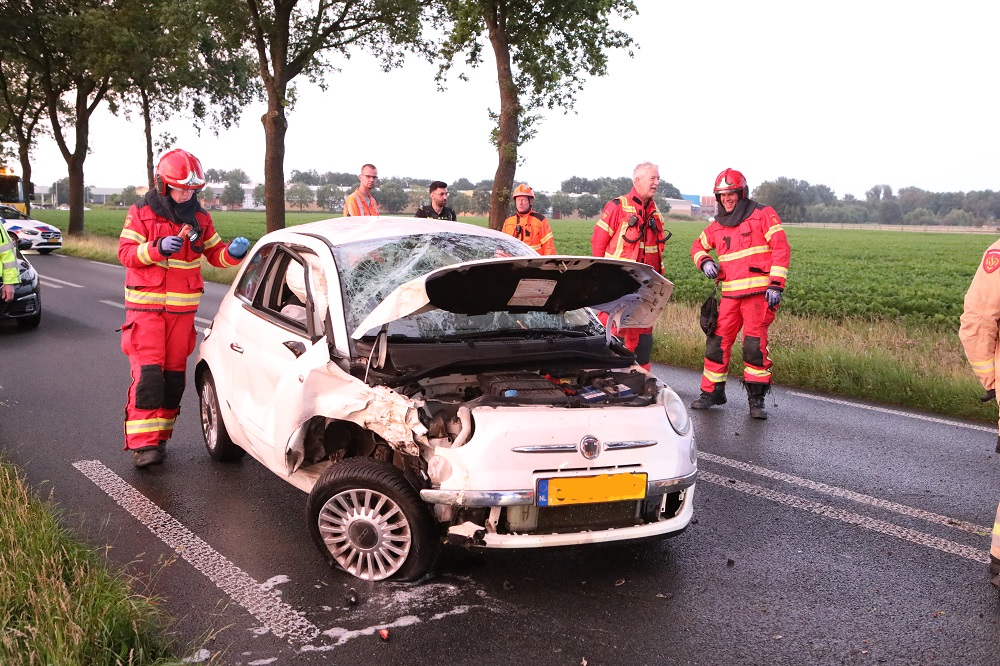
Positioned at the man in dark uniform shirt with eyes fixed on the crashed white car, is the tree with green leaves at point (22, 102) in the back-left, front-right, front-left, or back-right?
back-right

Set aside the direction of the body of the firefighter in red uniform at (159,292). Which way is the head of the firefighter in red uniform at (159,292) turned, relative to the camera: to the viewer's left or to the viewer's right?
to the viewer's right

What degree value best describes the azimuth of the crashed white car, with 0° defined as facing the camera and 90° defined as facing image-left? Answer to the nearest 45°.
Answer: approximately 315°

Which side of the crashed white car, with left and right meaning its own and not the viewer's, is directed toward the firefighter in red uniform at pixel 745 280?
left

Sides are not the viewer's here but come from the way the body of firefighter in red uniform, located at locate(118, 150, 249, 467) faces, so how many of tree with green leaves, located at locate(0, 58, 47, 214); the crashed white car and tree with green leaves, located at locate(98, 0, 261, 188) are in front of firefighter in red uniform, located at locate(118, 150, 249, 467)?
1

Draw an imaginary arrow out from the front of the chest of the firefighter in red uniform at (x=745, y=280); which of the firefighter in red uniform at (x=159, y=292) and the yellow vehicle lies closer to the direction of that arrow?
the firefighter in red uniform

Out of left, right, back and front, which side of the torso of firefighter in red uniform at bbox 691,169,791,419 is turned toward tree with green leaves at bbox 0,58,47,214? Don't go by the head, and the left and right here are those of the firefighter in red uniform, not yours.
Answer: right

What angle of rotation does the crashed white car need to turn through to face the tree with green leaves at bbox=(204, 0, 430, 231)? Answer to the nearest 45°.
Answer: approximately 135° to its left

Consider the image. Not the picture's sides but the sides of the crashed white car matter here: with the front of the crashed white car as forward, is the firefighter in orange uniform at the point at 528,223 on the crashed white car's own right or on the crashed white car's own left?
on the crashed white car's own left

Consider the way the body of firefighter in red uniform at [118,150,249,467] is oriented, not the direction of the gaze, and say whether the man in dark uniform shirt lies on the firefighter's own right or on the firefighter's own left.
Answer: on the firefighter's own left

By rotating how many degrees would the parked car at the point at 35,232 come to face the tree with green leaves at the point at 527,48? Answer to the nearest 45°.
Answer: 0° — it already faces it

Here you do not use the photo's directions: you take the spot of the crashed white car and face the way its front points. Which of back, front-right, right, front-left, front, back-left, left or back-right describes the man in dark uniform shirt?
back-left
